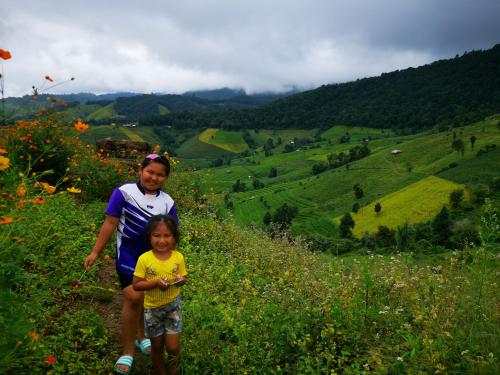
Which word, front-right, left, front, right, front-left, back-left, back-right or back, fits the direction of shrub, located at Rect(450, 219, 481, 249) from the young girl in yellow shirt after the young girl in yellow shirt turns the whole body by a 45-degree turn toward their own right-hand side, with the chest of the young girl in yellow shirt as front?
back

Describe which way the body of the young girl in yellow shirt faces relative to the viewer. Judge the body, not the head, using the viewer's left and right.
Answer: facing the viewer

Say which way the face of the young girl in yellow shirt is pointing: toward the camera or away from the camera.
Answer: toward the camera
